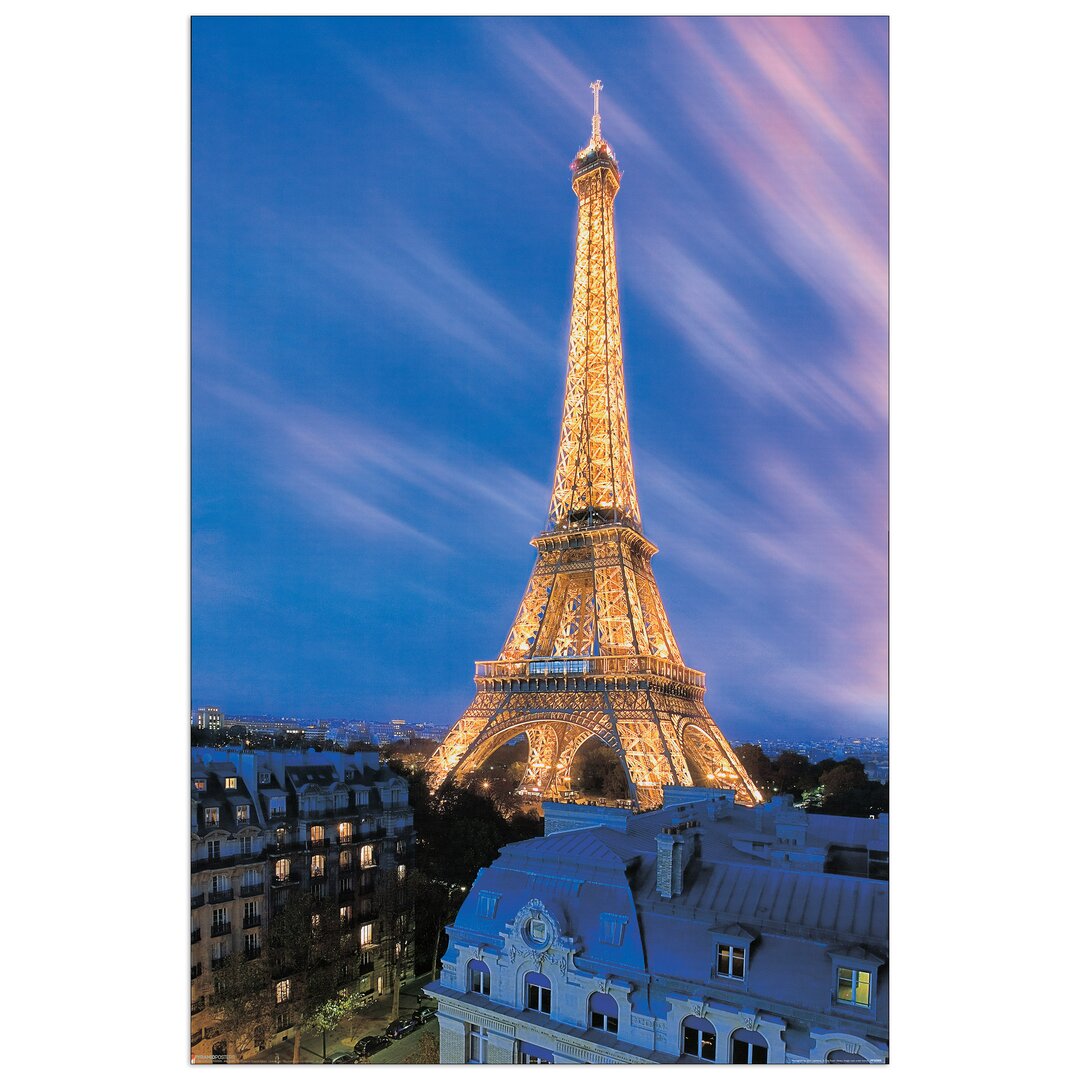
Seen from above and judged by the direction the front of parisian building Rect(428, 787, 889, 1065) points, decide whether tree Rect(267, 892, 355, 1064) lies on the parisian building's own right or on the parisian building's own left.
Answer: on the parisian building's own right

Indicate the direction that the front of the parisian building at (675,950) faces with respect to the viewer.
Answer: facing the viewer and to the left of the viewer

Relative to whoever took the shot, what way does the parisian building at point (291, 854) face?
facing the viewer and to the right of the viewer

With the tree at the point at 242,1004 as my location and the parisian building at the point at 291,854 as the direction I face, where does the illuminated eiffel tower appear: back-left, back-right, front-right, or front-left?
front-right

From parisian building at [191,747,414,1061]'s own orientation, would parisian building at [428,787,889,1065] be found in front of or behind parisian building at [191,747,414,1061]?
in front

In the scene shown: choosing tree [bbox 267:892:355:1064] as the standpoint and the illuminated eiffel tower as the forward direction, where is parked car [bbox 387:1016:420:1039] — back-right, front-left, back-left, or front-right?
front-right

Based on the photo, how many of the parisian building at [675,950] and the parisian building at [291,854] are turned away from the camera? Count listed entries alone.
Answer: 0

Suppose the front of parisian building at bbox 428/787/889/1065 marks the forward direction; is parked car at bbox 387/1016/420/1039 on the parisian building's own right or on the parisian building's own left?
on the parisian building's own right

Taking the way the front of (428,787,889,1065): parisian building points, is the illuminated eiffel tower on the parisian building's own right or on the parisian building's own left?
on the parisian building's own right

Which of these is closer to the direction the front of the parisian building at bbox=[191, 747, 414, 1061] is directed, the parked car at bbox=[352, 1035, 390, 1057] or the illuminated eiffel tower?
the parked car
